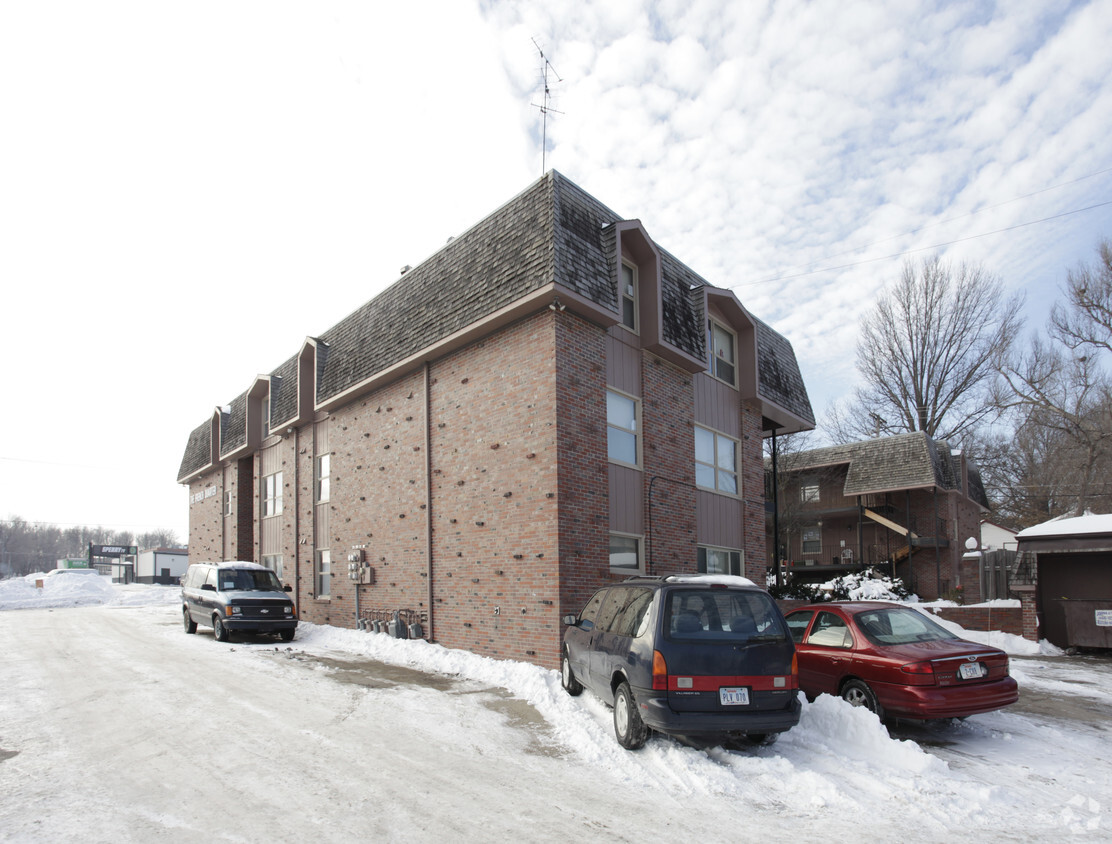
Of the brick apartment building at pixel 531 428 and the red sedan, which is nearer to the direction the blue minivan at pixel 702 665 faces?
the brick apartment building

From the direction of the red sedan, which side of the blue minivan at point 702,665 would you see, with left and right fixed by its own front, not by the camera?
right

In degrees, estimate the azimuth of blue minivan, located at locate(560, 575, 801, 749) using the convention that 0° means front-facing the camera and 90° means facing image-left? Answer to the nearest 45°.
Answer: approximately 135°

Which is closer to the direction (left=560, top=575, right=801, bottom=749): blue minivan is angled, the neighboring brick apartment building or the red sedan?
the neighboring brick apartment building

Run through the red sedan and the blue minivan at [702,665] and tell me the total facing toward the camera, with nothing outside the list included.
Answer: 0

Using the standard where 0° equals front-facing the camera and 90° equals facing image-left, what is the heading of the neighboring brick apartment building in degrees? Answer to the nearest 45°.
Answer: approximately 45°
